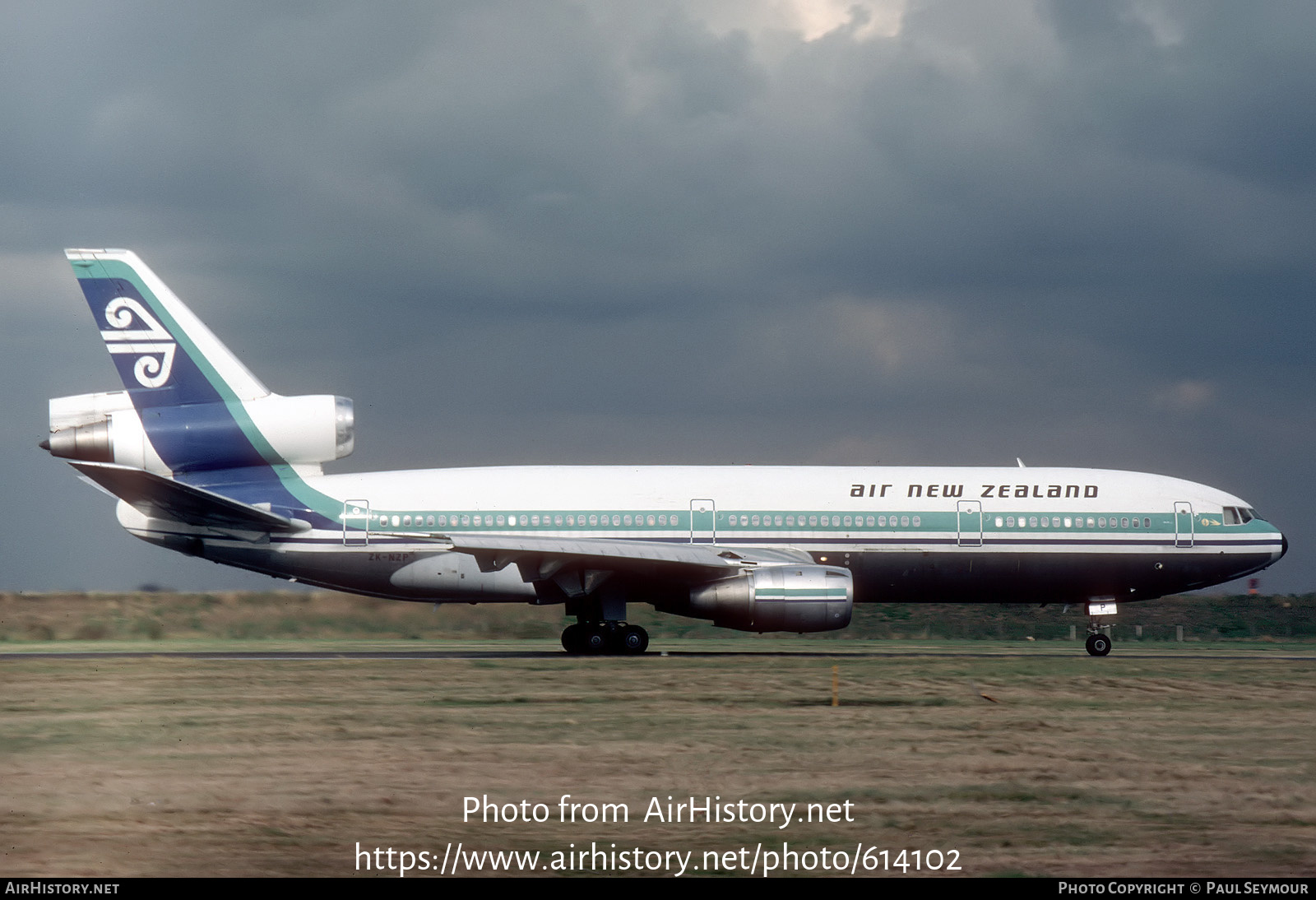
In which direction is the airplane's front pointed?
to the viewer's right
